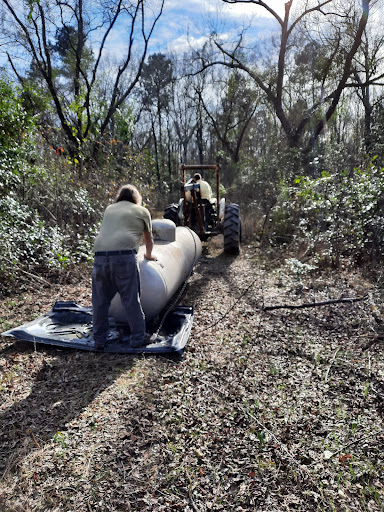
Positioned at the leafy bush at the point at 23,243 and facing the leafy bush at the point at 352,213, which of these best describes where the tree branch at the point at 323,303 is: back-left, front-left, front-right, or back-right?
front-right

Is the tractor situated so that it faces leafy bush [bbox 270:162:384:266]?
no

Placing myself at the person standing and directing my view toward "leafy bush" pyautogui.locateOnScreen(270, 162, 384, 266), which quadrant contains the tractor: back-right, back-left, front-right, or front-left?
front-left

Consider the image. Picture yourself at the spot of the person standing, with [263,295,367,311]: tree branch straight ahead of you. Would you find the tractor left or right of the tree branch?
left

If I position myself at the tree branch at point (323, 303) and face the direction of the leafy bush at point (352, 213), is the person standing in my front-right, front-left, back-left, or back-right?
back-left

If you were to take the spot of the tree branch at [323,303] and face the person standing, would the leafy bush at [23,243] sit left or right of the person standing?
right

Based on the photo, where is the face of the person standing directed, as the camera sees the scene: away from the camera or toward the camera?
away from the camera
